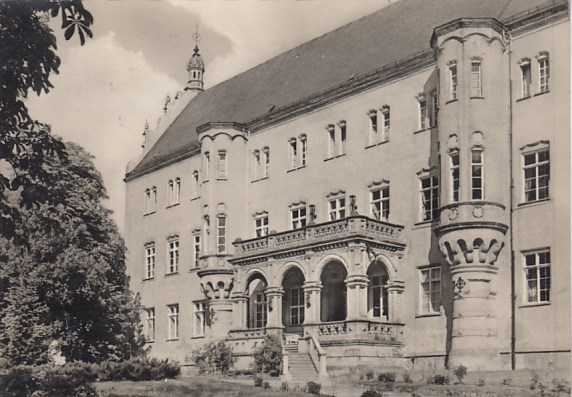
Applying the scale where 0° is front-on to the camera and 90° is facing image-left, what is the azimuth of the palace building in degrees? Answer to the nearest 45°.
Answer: approximately 45°

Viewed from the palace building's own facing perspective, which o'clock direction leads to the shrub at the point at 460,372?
The shrub is roughly at 10 o'clock from the palace building.

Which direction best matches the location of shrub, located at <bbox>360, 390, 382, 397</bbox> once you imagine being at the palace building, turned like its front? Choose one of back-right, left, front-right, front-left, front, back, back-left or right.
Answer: front-left

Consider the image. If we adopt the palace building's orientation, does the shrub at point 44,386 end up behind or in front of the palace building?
in front
